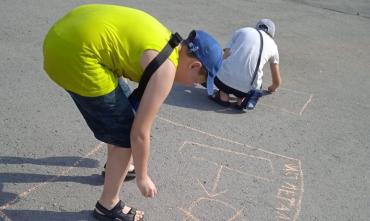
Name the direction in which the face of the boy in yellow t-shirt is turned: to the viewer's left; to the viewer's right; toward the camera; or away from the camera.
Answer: to the viewer's right

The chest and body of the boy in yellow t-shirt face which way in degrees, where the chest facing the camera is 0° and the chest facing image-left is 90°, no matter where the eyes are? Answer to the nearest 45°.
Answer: approximately 270°
